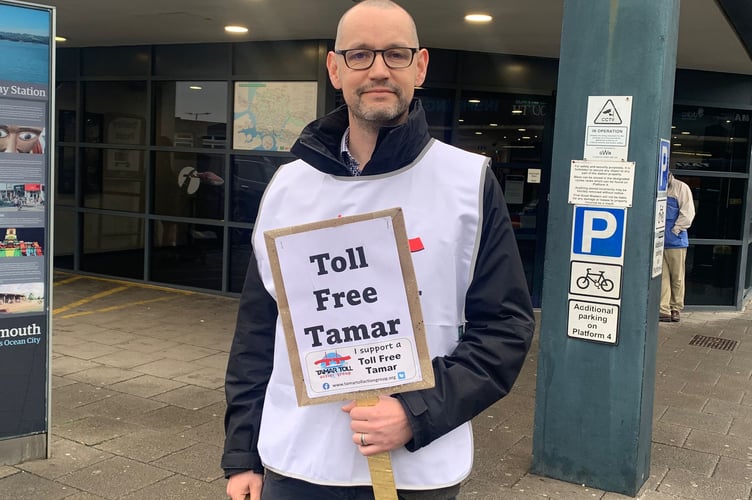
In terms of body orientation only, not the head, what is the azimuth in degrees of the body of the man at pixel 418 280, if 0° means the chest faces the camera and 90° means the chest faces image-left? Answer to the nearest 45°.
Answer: approximately 0°

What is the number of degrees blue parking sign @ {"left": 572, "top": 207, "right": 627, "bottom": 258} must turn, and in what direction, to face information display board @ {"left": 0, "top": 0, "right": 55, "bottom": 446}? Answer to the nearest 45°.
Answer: approximately 90° to its right

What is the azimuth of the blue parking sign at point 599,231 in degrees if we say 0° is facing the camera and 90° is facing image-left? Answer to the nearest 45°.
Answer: approximately 0°

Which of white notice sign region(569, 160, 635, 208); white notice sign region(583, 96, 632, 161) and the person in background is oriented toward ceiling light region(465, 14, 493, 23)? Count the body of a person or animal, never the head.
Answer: the person in background

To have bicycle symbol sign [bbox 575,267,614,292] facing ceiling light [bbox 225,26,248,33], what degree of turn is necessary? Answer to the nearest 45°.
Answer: approximately 135° to its right
